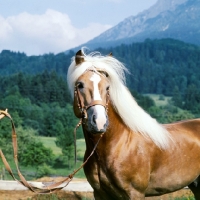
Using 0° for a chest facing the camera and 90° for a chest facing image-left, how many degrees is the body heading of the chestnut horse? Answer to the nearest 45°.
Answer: approximately 45°
